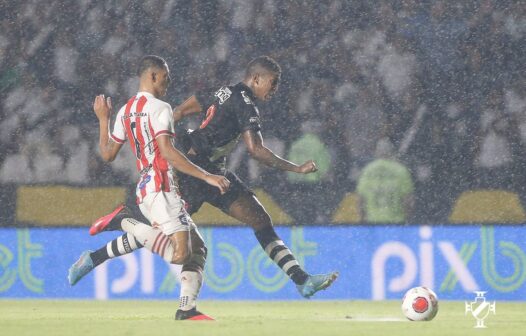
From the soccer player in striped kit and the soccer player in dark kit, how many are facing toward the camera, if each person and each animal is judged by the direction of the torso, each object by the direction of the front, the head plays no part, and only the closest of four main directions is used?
0

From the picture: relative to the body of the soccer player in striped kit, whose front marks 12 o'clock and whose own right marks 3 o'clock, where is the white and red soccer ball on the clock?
The white and red soccer ball is roughly at 1 o'clock from the soccer player in striped kit.

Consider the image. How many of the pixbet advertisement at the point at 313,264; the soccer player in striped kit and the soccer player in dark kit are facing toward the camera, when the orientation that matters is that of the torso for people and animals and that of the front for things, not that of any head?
1

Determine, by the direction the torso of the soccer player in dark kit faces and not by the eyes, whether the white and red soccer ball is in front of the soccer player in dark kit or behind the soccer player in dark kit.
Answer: in front

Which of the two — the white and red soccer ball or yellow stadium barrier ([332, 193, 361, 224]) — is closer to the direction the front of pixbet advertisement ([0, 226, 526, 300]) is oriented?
the white and red soccer ball

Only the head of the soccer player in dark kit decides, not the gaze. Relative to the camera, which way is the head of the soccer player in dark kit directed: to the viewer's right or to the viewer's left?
to the viewer's right

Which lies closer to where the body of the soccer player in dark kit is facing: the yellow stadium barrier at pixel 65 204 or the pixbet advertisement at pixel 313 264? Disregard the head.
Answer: the pixbet advertisement

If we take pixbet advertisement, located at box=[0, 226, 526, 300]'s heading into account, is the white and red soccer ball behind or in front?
in front

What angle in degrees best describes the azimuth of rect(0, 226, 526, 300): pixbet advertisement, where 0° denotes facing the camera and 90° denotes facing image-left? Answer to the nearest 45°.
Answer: approximately 0°

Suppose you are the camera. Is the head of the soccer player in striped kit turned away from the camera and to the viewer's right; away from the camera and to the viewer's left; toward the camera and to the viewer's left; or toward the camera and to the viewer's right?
away from the camera and to the viewer's right

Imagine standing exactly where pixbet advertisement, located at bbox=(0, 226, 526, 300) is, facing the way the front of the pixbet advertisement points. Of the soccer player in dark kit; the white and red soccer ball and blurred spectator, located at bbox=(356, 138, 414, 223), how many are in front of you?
2

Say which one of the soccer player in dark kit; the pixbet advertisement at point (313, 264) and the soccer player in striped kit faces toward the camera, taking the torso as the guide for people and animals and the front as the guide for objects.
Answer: the pixbet advertisement

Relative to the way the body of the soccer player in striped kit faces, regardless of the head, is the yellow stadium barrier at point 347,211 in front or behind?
in front

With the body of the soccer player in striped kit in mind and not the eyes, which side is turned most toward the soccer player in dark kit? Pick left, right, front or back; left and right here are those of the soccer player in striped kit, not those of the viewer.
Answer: front
